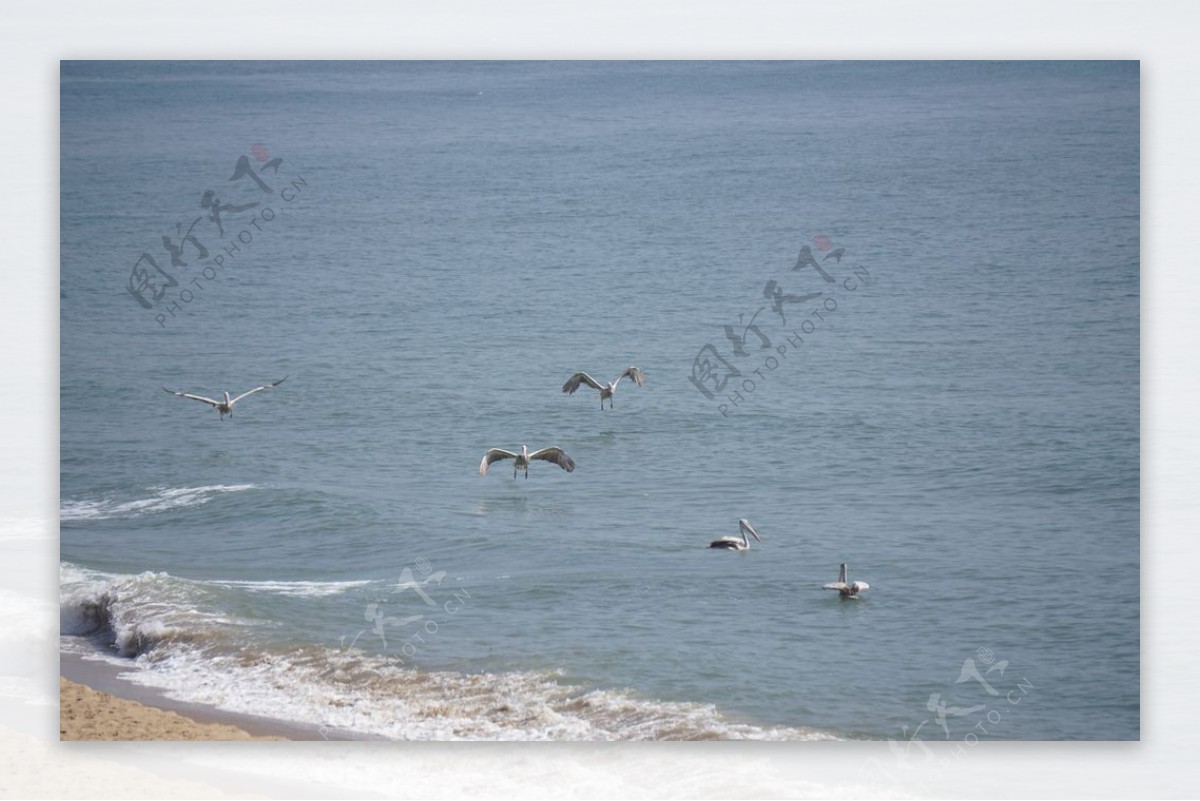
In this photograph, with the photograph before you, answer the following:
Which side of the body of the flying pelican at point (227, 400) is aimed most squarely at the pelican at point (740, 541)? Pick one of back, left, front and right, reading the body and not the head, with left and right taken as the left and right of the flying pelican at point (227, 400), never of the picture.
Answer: left

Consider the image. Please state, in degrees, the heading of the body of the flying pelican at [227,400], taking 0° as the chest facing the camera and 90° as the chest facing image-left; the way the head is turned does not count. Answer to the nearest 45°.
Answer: approximately 0°

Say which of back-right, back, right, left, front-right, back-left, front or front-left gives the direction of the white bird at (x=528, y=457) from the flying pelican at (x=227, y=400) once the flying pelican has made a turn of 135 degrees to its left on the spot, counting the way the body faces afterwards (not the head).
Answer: front-right

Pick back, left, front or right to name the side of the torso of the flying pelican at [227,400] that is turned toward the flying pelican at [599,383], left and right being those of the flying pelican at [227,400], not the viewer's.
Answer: left
